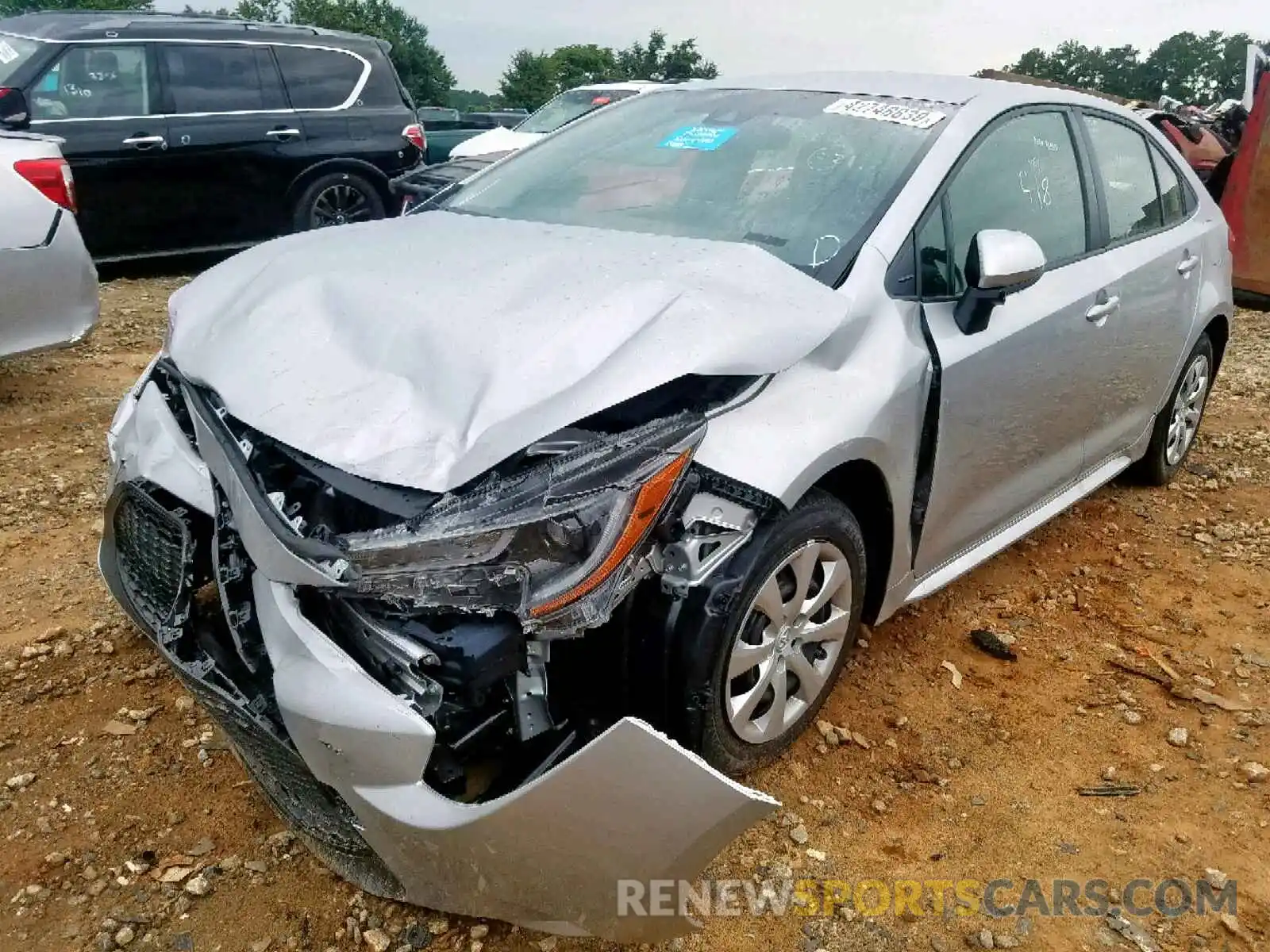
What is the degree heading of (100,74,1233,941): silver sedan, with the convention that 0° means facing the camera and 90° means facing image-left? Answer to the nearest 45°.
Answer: approximately 45°

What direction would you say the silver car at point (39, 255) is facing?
away from the camera

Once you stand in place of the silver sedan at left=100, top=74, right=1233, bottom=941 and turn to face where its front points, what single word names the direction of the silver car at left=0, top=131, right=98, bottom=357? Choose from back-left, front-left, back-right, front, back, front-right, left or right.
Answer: right

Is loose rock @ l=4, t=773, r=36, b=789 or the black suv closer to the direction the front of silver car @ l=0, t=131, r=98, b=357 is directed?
the black suv

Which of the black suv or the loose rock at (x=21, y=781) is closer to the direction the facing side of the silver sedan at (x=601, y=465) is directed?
the loose rock

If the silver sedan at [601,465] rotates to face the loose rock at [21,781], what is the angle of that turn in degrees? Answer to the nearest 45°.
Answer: approximately 45° to its right

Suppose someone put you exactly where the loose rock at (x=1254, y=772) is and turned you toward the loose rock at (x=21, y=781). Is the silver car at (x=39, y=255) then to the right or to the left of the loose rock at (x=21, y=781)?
right

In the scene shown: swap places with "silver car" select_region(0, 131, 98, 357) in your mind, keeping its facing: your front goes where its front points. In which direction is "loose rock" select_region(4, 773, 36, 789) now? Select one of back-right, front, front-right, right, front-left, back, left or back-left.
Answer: back

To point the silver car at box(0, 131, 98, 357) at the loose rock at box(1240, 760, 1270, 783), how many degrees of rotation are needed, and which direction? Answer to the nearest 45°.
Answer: approximately 135° to its right

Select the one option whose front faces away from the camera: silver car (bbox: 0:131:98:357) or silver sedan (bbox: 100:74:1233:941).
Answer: the silver car

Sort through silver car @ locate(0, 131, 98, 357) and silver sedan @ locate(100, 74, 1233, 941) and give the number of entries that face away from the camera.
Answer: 1

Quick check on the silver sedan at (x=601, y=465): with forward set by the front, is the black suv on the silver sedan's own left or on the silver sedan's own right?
on the silver sedan's own right
